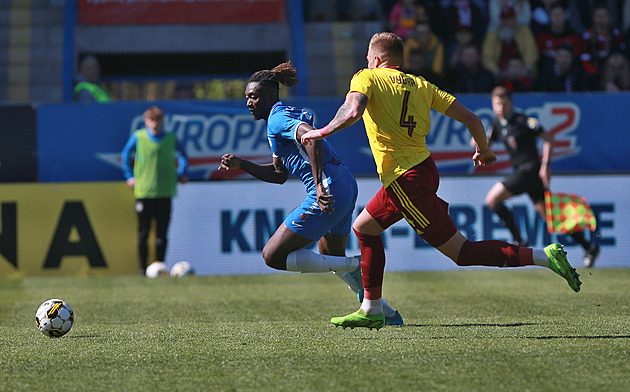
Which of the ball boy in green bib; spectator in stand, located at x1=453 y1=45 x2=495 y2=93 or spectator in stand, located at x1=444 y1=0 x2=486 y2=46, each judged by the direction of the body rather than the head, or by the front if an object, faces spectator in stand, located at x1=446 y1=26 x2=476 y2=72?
spectator in stand, located at x1=444 y1=0 x2=486 y2=46

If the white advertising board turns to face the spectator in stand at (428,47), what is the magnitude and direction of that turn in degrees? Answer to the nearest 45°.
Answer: approximately 180°

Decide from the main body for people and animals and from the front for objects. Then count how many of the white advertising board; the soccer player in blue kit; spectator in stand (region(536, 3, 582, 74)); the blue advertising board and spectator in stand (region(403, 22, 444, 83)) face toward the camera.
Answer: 4

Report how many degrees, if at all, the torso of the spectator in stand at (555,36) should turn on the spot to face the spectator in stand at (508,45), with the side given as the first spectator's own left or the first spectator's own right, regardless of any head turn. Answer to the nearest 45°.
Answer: approximately 90° to the first spectator's own right

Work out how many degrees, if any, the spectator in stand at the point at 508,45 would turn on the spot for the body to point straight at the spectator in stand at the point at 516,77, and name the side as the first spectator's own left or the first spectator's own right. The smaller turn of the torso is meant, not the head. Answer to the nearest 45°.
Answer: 0° — they already face them

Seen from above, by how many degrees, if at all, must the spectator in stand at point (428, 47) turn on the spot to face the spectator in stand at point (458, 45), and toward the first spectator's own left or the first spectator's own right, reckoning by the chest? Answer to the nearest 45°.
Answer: approximately 135° to the first spectator's own left

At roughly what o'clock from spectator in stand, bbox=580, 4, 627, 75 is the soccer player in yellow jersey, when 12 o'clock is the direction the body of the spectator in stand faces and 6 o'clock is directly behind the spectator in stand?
The soccer player in yellow jersey is roughly at 12 o'clock from the spectator in stand.

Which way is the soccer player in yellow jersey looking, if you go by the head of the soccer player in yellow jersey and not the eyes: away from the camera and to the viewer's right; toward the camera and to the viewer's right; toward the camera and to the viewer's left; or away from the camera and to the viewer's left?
away from the camera and to the viewer's left

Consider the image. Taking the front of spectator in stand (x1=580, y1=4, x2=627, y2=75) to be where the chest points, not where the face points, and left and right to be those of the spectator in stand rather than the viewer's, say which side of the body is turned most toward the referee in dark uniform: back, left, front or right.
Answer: front

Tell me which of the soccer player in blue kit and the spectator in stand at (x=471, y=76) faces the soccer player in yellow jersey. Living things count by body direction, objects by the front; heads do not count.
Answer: the spectator in stand

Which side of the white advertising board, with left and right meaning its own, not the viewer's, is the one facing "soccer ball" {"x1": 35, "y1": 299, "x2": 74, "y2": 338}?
front

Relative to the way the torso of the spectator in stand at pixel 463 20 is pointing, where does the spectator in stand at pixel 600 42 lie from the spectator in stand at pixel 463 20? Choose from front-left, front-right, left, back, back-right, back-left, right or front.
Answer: left
